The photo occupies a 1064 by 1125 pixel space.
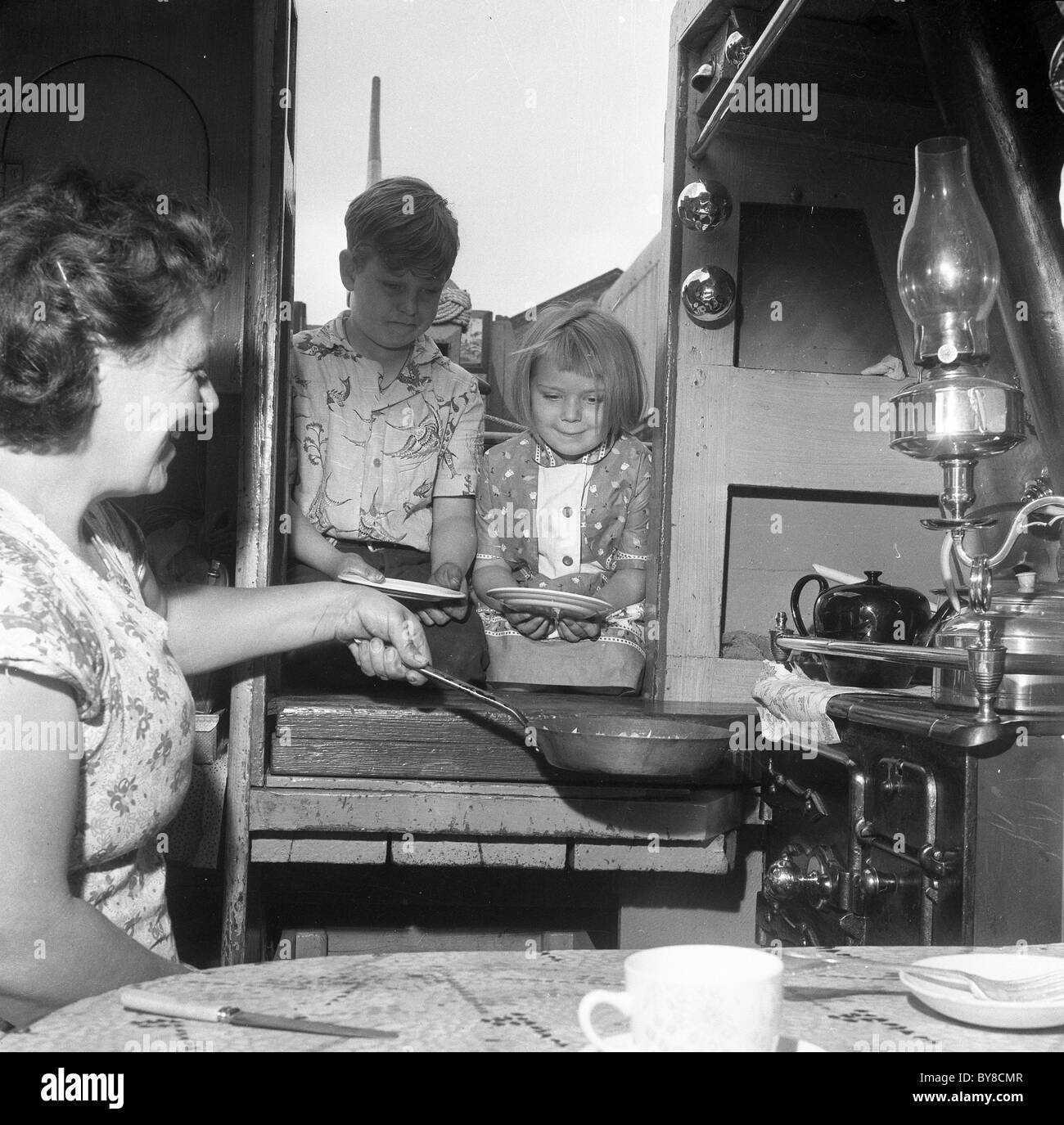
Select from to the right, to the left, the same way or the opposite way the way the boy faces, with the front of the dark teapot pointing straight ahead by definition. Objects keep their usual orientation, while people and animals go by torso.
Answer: to the right

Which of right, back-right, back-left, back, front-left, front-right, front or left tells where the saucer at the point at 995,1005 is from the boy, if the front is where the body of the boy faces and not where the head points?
front

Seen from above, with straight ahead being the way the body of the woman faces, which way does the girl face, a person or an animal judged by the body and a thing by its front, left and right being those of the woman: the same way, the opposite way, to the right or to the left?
to the right

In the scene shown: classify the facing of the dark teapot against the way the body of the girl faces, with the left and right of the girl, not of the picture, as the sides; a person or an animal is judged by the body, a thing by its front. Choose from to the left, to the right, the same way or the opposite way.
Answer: to the left

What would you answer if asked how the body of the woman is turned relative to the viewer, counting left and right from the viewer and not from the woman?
facing to the right of the viewer

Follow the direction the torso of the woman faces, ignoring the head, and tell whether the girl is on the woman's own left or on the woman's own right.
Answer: on the woman's own left

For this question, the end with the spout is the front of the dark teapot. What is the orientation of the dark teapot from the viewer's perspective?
to the viewer's right

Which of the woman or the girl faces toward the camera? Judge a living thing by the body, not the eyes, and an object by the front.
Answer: the girl

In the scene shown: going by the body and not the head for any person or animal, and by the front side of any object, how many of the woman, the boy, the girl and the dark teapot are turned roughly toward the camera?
2

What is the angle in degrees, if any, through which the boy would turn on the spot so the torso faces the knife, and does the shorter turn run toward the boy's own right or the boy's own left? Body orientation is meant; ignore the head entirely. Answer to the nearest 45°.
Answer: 0° — they already face it

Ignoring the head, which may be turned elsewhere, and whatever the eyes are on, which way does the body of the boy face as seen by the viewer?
toward the camera
